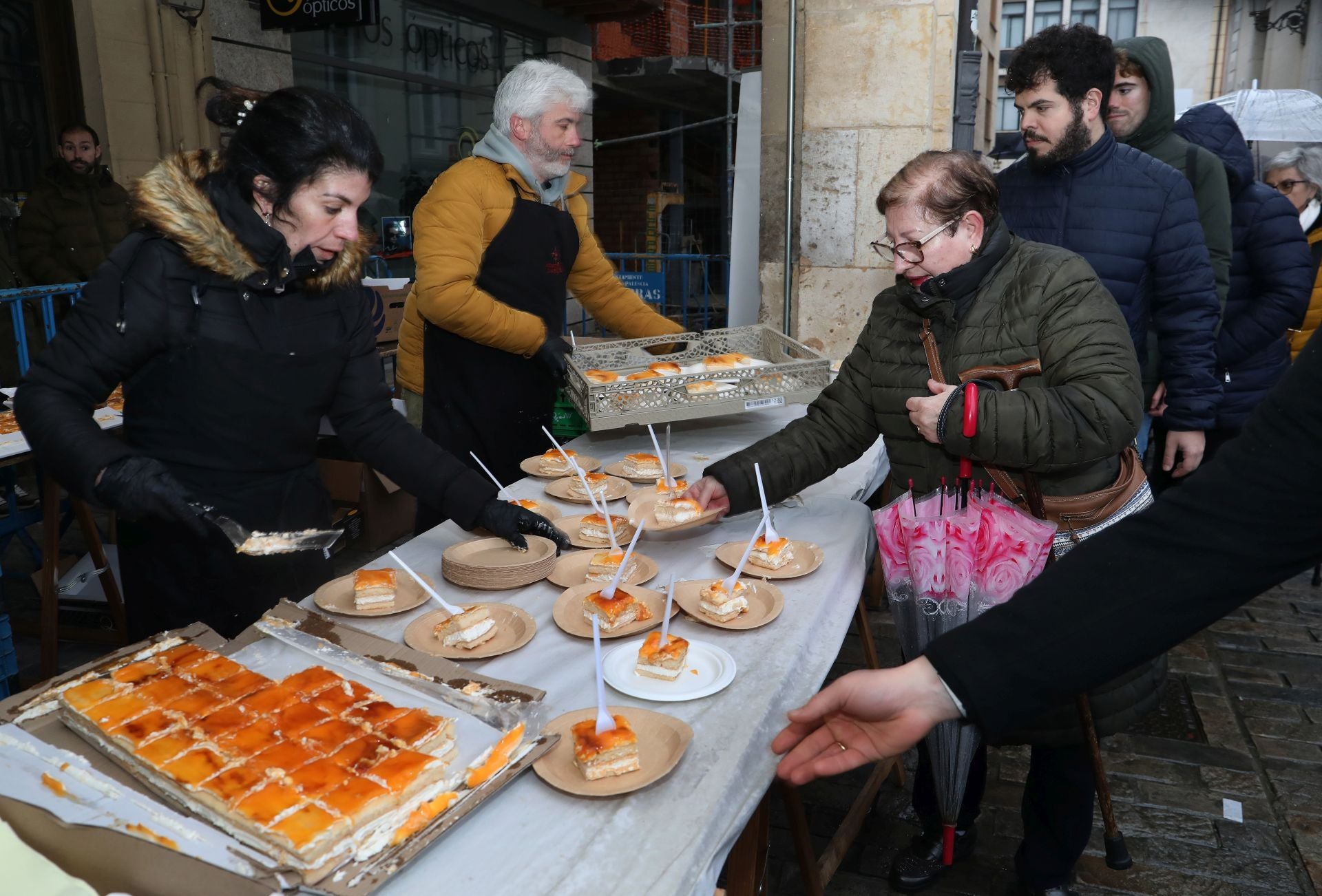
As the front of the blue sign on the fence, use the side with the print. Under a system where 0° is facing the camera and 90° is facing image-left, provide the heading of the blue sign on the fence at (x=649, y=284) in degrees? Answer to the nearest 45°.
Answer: approximately 0°

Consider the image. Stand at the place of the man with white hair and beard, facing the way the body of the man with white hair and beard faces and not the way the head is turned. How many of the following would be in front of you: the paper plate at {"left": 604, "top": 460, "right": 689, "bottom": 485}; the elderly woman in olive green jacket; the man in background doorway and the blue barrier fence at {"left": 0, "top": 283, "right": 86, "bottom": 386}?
2

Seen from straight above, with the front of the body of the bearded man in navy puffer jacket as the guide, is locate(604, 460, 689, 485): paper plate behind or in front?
in front

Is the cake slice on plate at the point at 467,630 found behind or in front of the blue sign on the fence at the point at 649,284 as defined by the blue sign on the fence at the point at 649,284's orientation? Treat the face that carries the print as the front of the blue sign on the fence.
in front

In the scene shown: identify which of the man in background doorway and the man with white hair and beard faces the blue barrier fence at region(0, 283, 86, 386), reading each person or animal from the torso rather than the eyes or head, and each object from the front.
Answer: the man in background doorway

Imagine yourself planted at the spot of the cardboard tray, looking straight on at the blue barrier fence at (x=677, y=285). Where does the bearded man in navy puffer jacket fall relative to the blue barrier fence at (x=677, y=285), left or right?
right

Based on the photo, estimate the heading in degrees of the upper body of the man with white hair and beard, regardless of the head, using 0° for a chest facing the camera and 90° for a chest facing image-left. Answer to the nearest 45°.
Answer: approximately 315°

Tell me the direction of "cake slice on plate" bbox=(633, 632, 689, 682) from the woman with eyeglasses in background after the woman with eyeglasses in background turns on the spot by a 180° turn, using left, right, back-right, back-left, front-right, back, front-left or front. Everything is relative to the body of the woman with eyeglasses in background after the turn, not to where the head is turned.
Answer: back-right

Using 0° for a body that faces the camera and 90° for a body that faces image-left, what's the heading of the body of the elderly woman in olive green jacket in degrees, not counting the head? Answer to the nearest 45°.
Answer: approximately 45°

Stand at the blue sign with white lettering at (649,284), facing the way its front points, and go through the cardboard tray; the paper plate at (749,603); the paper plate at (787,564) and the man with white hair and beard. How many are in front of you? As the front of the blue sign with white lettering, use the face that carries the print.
4

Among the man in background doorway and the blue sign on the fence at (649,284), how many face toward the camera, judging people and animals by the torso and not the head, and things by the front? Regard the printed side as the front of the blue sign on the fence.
2

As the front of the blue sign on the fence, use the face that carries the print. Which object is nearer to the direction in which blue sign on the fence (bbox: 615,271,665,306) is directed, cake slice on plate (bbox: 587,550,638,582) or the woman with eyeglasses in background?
the cake slice on plate

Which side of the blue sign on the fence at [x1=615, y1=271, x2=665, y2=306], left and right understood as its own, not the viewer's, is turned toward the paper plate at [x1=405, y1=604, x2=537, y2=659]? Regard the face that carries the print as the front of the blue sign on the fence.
front

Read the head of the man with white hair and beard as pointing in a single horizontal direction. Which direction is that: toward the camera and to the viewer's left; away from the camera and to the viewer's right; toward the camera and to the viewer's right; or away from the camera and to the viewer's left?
toward the camera and to the viewer's right
